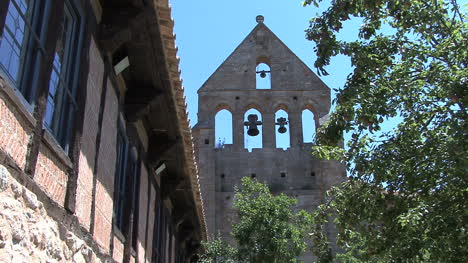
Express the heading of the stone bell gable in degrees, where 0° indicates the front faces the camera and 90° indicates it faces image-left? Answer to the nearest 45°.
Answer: approximately 0°

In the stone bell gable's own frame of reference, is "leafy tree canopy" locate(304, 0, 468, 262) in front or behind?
in front

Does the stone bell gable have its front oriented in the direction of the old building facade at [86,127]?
yes

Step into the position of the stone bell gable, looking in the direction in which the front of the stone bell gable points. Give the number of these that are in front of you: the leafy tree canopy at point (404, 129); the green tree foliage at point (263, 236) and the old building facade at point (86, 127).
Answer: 3

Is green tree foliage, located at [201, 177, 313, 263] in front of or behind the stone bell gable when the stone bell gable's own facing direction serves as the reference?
in front
